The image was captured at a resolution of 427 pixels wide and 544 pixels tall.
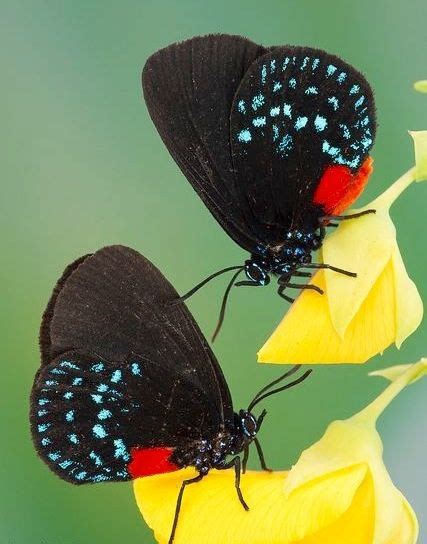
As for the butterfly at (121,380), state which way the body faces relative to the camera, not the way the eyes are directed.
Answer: to the viewer's right
